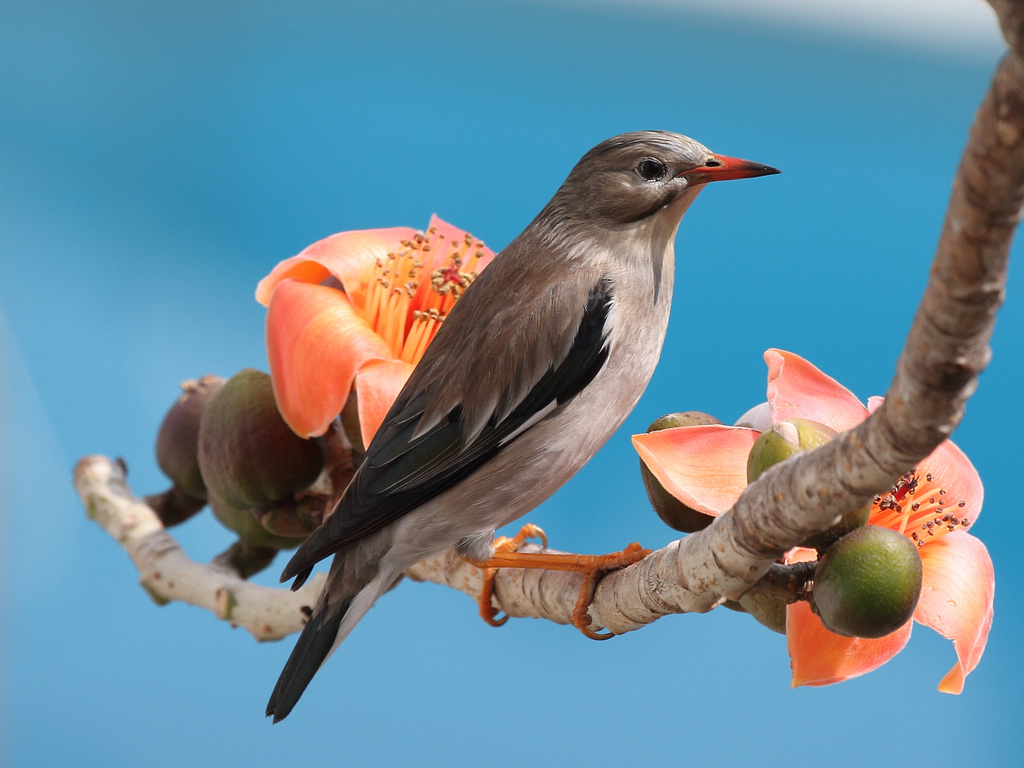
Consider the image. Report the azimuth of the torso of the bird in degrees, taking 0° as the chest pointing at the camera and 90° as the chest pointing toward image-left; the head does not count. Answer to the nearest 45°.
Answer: approximately 270°
